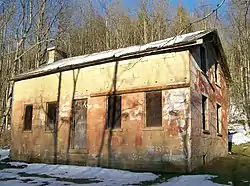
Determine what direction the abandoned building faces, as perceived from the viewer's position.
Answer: facing the viewer and to the left of the viewer
